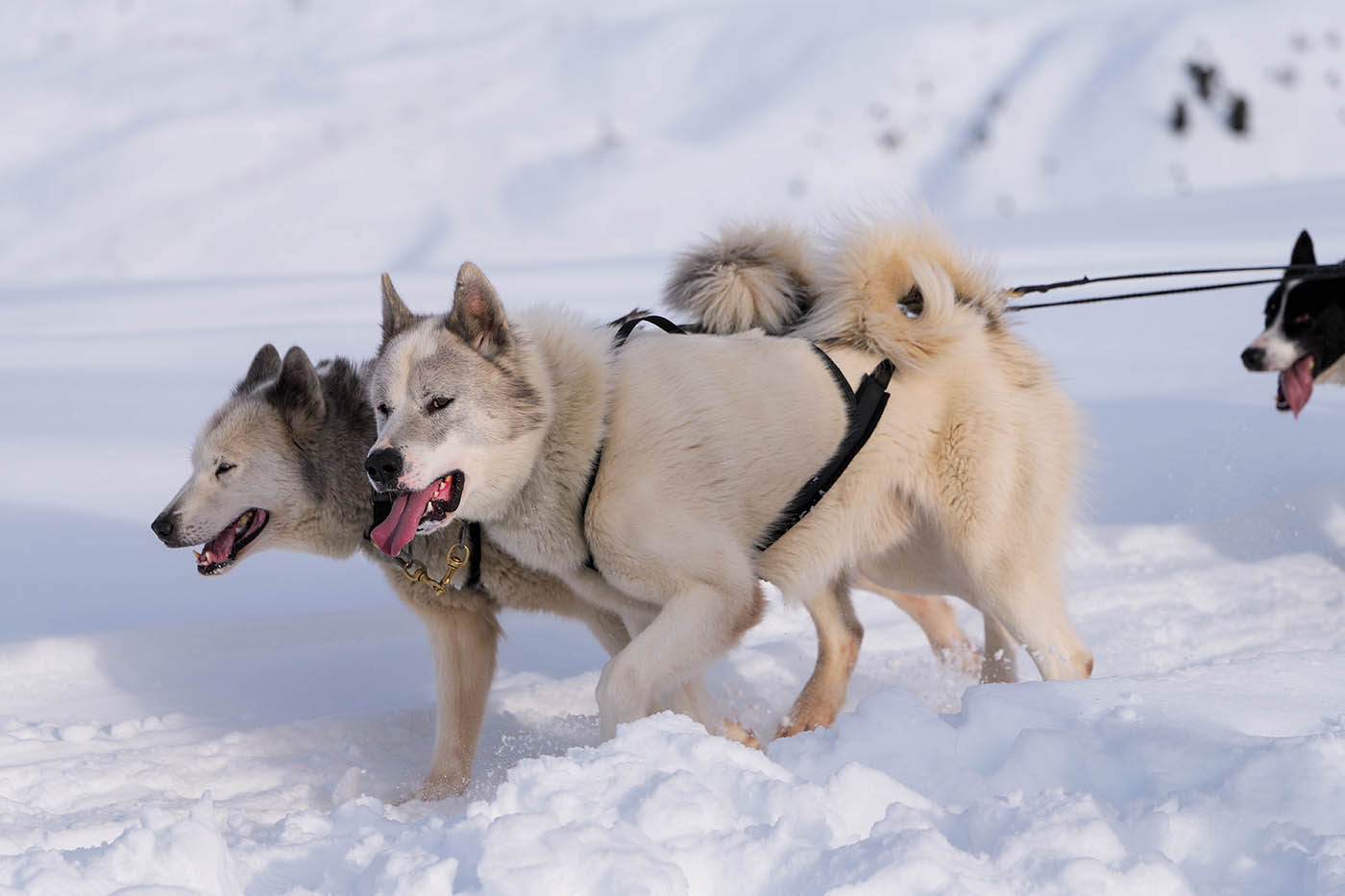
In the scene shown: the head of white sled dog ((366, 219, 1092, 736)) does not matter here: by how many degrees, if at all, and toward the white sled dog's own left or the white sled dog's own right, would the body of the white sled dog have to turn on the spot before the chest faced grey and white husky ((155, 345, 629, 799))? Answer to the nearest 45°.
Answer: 0° — it already faces it

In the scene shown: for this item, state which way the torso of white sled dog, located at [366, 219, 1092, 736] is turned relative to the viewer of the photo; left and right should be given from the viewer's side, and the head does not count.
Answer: facing to the left of the viewer

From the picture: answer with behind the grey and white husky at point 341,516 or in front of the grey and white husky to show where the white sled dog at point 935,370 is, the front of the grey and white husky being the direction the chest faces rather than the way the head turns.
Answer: behind

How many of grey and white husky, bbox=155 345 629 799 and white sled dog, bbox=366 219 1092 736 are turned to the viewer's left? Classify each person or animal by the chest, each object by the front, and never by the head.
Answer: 2

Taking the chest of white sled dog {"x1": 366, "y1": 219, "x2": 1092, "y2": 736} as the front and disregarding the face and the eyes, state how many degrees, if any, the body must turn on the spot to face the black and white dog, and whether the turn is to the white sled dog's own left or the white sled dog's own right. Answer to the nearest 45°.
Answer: approximately 135° to the white sled dog's own right

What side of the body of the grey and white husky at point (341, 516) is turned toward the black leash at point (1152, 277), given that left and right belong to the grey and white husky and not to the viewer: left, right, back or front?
back

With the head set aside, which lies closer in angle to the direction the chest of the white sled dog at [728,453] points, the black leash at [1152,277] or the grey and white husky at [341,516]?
the grey and white husky

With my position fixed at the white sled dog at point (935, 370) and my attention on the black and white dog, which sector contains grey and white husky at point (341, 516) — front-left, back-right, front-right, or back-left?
back-left

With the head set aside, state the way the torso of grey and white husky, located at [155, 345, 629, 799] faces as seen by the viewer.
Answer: to the viewer's left
